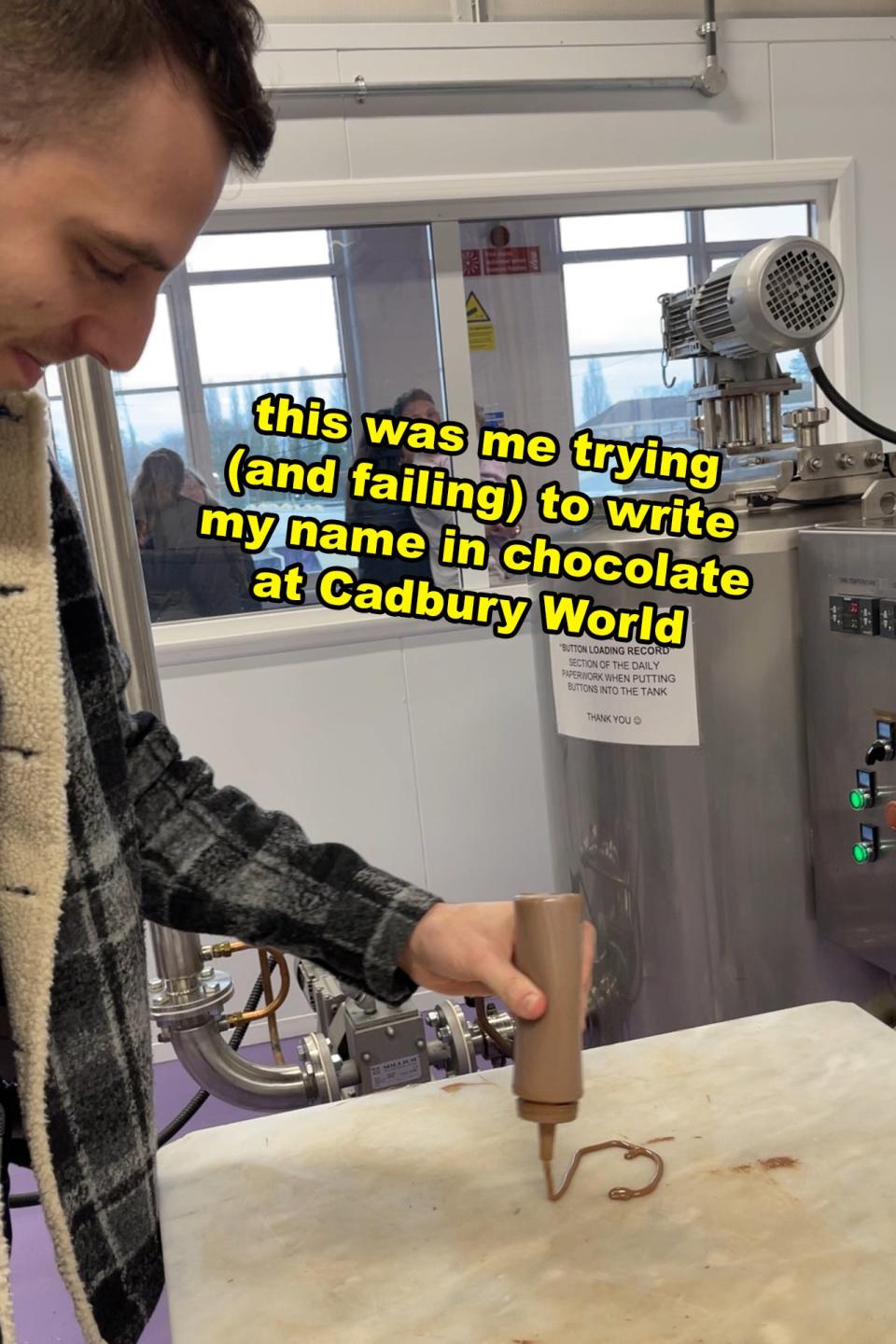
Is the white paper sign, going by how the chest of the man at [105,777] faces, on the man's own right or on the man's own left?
on the man's own left

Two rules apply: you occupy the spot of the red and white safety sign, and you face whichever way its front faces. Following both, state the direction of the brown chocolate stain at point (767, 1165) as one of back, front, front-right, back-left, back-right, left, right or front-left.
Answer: front

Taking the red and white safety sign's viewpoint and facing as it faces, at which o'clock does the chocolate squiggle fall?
The chocolate squiggle is roughly at 12 o'clock from the red and white safety sign.

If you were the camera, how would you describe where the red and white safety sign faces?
facing the viewer

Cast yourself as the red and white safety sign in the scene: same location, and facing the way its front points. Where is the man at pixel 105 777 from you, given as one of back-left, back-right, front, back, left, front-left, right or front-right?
front

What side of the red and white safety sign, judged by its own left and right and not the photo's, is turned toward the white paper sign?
front

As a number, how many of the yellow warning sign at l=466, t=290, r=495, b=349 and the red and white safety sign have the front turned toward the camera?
2

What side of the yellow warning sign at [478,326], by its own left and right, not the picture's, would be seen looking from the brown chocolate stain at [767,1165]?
front

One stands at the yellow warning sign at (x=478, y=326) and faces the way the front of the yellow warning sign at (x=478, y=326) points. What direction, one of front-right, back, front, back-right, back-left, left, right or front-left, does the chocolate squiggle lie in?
front

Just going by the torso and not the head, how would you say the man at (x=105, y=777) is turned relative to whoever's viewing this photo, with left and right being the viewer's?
facing the viewer and to the right of the viewer

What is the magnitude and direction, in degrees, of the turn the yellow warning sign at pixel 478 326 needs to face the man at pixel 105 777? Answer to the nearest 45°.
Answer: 0° — it already faces them

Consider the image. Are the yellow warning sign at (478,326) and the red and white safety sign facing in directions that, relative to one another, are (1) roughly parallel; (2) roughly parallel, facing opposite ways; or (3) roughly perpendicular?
roughly parallel

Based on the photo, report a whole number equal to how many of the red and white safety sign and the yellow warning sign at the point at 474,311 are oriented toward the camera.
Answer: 2
